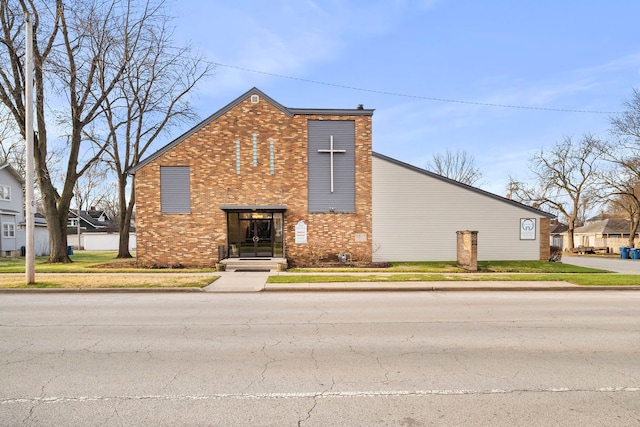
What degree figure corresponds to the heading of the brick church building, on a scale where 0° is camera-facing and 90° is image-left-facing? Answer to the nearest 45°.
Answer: approximately 0°

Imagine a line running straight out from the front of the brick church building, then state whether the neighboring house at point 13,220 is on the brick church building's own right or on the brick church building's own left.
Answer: on the brick church building's own right

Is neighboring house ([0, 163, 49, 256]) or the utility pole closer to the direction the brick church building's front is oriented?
the utility pole

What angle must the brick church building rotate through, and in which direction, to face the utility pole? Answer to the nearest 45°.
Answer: approximately 45° to its right
